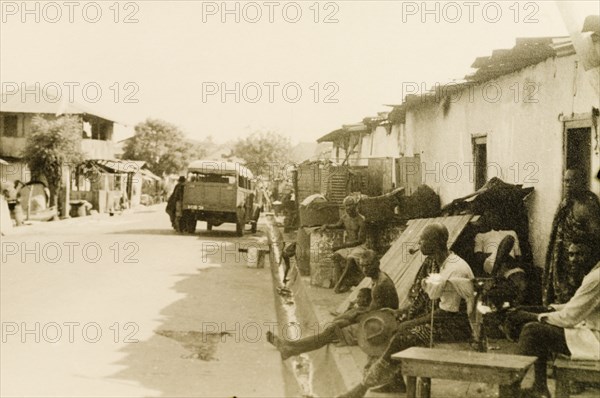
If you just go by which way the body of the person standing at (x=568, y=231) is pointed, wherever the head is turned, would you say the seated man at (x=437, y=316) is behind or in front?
in front

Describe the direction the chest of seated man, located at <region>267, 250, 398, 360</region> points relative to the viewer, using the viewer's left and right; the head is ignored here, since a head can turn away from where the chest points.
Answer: facing to the left of the viewer

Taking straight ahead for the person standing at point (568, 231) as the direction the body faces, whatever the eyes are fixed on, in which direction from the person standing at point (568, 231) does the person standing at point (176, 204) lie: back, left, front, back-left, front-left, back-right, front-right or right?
right

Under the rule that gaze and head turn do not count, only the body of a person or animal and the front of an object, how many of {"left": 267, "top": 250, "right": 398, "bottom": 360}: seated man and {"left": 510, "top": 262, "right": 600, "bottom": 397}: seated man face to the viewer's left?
2

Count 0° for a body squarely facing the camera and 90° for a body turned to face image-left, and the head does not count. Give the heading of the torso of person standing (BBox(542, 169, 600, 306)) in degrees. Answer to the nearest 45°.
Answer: approximately 45°

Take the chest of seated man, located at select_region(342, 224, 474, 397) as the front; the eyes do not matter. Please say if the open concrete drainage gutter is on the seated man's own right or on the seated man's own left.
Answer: on the seated man's own right

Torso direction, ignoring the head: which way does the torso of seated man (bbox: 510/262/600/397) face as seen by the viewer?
to the viewer's left

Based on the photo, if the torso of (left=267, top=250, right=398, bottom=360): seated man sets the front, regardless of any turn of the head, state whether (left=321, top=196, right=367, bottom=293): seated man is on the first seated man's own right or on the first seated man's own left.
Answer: on the first seated man's own right

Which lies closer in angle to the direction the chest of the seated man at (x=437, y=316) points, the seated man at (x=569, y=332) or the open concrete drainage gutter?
the open concrete drainage gutter

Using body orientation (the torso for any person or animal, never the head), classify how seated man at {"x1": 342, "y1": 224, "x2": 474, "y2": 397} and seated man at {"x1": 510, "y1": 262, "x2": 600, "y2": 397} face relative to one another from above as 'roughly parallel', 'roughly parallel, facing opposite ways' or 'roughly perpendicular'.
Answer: roughly parallel

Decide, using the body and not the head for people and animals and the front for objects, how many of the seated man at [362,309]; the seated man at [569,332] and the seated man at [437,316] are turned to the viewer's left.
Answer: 3

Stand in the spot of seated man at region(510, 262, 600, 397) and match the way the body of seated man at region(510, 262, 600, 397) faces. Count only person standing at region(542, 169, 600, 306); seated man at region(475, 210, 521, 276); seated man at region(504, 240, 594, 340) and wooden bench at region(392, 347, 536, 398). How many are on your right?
3
